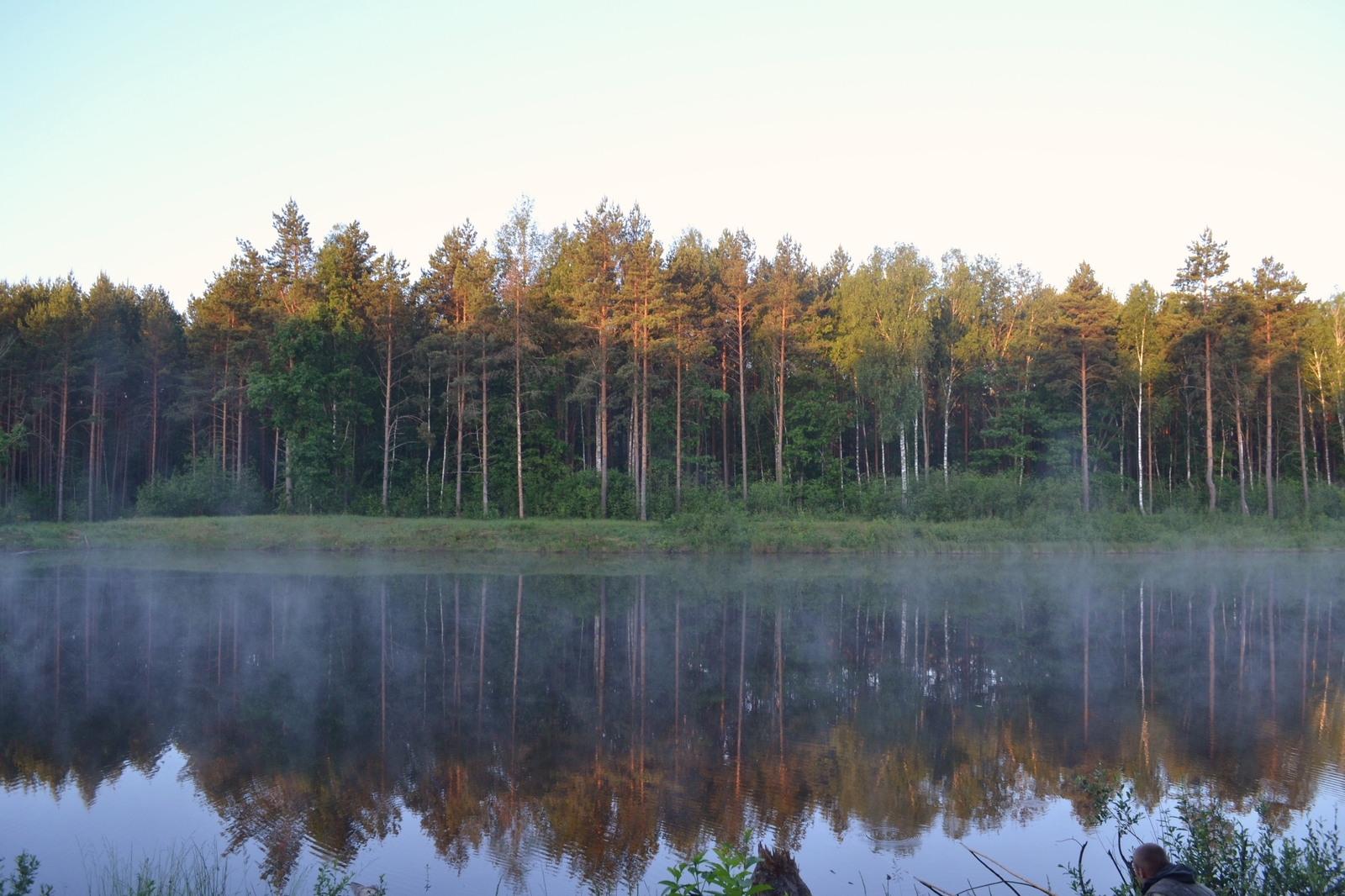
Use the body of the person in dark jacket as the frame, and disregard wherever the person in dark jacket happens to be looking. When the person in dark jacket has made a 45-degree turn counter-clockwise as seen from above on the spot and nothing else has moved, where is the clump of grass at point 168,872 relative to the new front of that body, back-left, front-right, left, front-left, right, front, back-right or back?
front

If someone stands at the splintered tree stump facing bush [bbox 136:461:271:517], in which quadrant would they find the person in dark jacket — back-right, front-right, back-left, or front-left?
back-right

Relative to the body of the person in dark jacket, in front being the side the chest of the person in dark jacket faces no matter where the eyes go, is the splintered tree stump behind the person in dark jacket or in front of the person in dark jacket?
in front

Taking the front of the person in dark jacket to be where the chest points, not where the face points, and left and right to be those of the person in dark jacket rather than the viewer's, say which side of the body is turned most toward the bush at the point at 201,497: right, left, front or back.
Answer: front

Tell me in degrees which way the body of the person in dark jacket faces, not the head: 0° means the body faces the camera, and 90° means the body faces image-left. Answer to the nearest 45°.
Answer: approximately 135°
